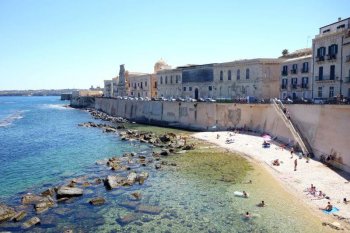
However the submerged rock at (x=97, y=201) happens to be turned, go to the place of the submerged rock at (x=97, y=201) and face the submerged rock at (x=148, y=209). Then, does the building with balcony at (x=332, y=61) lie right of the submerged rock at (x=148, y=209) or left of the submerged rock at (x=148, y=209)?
left

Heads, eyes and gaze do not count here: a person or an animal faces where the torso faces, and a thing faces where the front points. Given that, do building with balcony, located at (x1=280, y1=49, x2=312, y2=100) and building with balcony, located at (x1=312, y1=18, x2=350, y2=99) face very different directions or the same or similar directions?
same or similar directions

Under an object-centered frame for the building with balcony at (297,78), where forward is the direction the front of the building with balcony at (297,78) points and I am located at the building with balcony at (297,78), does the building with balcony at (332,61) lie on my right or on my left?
on my left

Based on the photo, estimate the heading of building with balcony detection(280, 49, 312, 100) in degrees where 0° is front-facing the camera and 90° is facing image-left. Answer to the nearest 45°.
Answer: approximately 45°

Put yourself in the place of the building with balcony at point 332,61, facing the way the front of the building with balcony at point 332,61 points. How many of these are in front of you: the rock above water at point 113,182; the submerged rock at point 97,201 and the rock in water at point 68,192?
3

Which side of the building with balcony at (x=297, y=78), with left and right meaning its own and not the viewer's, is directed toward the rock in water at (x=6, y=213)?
front

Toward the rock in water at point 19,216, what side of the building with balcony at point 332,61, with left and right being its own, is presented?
front

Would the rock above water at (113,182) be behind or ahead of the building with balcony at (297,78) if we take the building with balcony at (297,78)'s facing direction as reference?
ahead

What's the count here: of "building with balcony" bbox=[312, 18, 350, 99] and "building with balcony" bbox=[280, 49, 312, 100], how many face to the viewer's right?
0

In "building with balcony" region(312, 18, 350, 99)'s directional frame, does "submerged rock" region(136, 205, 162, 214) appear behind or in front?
in front

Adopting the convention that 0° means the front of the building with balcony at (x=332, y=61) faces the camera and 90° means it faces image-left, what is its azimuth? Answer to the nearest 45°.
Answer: approximately 45°

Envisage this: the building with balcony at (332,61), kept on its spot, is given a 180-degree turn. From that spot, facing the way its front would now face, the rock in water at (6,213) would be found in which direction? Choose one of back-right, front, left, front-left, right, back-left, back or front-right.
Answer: back

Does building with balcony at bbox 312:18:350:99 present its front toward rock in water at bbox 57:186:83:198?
yes
